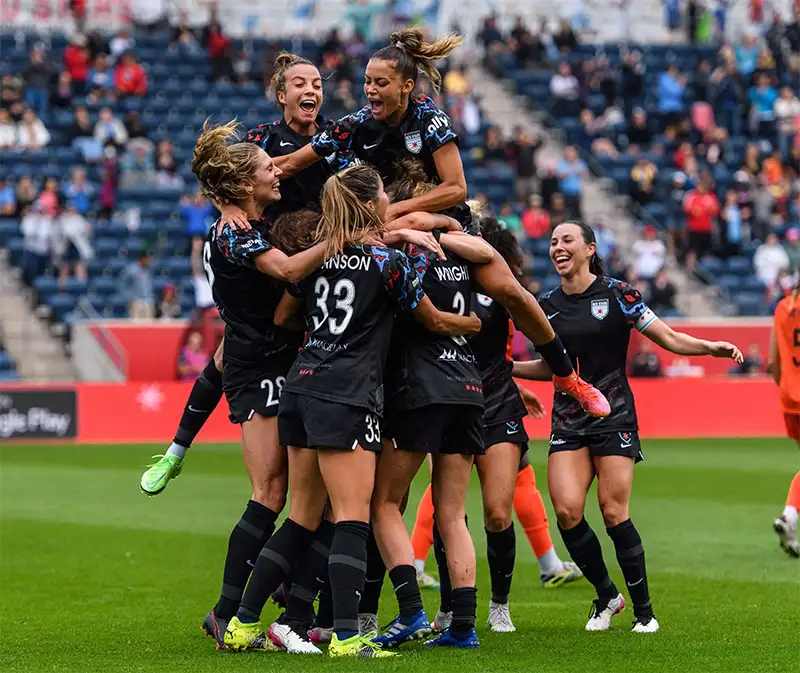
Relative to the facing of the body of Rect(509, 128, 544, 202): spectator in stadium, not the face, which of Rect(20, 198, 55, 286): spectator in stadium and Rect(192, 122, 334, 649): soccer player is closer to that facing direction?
the soccer player

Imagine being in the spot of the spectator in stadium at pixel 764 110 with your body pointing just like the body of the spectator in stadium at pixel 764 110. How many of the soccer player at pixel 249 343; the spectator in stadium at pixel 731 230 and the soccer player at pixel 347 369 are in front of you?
3

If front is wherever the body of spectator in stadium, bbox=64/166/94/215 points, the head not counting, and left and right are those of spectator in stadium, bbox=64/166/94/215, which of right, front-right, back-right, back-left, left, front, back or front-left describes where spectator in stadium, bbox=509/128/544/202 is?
left

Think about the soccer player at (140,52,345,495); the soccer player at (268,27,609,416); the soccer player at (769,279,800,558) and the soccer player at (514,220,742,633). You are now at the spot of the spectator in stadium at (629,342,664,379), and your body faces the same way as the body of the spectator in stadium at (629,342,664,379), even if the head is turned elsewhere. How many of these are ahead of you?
4

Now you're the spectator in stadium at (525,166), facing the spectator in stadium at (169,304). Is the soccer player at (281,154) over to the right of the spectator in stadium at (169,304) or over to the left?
left

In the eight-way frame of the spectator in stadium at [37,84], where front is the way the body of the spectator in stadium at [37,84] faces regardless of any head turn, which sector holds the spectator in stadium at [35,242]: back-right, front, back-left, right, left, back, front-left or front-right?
front

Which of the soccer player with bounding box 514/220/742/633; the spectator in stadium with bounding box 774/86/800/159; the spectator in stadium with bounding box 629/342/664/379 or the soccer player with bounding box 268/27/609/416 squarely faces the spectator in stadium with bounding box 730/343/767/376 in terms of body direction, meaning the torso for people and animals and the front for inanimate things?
the spectator in stadium with bounding box 774/86/800/159

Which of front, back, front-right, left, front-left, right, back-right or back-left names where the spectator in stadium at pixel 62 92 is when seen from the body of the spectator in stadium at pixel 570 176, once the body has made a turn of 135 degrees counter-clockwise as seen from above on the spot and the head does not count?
back-left

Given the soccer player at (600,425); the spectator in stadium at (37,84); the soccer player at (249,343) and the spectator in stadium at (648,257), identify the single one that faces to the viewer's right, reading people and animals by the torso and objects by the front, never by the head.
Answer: the soccer player at (249,343)

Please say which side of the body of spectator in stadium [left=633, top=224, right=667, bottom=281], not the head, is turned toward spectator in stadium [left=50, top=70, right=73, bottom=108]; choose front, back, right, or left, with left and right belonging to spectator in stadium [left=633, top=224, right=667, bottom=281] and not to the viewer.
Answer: right
